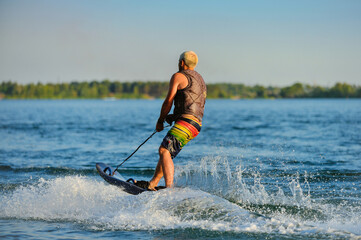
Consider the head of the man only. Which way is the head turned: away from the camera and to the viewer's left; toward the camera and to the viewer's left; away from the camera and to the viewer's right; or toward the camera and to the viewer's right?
away from the camera and to the viewer's left

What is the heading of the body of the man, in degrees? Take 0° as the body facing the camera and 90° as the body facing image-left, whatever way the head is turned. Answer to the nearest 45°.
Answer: approximately 135°
